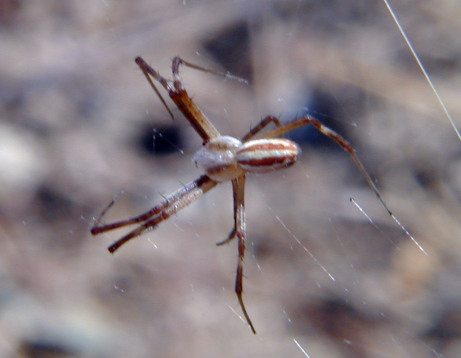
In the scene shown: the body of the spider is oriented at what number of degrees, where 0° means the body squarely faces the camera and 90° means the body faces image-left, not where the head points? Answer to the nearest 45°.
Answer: approximately 90°
